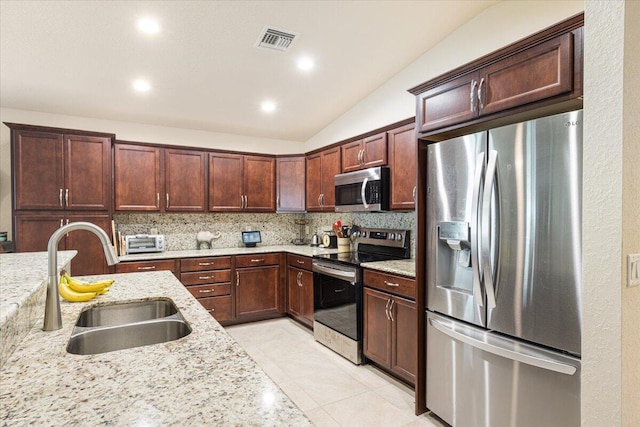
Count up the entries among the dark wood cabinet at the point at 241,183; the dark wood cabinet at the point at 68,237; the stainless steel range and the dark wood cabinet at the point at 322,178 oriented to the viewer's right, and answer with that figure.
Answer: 0

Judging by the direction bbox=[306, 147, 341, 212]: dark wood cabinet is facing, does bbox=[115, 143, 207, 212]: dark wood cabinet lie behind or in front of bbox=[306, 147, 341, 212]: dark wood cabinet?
in front

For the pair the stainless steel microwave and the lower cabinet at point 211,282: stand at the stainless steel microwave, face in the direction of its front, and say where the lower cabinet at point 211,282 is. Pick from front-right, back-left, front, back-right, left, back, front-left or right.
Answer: front-right

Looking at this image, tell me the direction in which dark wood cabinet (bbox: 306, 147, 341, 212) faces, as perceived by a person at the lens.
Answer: facing the viewer and to the left of the viewer

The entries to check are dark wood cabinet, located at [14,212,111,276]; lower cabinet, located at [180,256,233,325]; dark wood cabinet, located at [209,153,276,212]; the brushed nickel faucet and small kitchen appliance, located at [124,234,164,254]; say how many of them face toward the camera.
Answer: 4

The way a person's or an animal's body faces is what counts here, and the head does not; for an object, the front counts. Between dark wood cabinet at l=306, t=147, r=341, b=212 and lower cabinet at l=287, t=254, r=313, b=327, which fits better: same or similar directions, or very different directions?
same or similar directions

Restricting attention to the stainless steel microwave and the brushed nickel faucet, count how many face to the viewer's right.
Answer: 1

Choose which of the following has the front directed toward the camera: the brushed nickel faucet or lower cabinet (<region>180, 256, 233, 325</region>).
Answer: the lower cabinet

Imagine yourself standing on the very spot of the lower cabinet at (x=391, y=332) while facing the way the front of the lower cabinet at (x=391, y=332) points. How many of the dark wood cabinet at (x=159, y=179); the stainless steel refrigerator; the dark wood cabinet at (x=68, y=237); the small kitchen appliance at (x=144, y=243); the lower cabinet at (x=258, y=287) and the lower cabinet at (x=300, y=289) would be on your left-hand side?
1

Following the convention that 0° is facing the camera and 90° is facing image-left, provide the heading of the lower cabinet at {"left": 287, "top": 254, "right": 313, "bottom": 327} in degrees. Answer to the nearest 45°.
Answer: approximately 45°

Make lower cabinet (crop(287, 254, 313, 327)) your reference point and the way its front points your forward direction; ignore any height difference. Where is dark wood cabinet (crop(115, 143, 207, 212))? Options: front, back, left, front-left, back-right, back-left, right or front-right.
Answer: front-right

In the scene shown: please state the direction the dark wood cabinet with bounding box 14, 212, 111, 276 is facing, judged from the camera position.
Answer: facing the viewer

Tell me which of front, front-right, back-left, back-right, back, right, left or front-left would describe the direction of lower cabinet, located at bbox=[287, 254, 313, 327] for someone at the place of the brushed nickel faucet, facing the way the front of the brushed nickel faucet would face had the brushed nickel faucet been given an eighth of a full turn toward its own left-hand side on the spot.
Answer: front

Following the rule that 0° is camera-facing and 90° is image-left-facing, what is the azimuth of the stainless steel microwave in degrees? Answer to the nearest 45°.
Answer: approximately 45°

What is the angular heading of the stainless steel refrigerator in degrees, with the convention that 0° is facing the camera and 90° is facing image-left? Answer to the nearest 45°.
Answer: approximately 45°

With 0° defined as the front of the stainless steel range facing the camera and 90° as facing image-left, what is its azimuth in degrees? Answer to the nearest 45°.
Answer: approximately 45°

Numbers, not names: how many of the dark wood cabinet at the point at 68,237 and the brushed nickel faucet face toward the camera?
1
